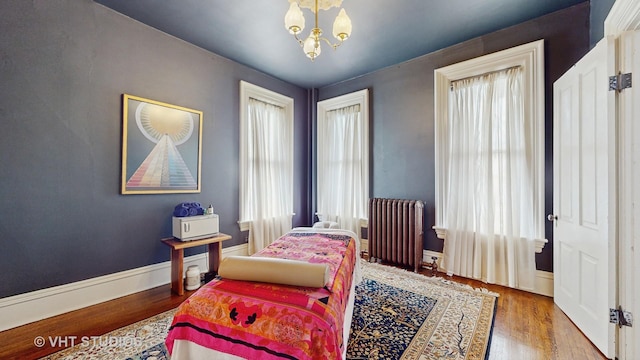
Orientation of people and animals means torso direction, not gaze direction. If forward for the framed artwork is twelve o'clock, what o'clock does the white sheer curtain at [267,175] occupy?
The white sheer curtain is roughly at 10 o'clock from the framed artwork.

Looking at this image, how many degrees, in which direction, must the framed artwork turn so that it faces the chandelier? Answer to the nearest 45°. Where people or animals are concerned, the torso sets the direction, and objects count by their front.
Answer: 0° — it already faces it

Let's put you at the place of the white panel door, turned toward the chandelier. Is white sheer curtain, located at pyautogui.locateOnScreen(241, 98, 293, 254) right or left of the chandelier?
right

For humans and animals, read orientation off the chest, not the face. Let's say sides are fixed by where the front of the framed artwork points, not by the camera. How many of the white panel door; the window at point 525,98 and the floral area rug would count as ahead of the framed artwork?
3

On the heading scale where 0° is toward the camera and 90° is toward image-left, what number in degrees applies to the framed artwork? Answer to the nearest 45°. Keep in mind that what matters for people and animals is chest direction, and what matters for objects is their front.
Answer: approximately 315°

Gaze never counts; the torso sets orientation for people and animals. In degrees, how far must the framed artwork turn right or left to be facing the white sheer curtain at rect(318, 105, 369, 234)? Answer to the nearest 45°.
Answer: approximately 45° to its left

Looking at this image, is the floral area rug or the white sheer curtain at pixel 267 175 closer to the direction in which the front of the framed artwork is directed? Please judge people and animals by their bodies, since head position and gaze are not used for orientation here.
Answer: the floral area rug
